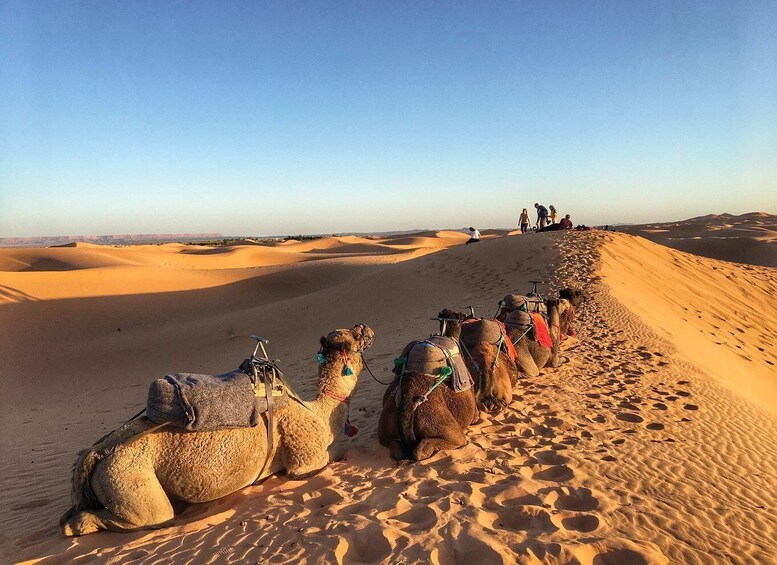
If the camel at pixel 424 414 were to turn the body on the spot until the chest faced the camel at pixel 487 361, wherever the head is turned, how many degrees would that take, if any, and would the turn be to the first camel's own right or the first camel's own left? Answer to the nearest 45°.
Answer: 0° — it already faces it

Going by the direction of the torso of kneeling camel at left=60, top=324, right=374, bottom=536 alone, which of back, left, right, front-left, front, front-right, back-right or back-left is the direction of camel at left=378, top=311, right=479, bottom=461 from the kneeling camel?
front-right

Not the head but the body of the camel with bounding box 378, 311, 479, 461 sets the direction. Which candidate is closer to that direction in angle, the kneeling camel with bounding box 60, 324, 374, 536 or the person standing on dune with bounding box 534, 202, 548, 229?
the person standing on dune

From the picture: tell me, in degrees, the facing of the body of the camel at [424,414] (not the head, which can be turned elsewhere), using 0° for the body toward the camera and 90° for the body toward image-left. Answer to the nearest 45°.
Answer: approximately 225°

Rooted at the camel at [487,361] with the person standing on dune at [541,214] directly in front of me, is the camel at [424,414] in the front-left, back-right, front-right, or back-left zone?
back-left

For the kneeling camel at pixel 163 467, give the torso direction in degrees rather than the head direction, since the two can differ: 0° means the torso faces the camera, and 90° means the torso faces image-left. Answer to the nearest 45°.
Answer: approximately 225°
